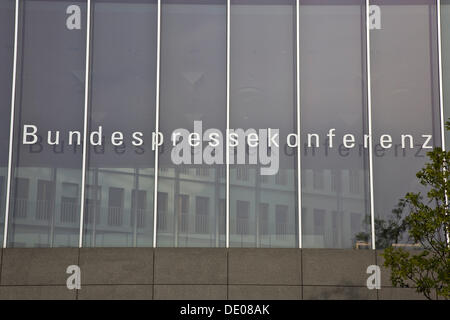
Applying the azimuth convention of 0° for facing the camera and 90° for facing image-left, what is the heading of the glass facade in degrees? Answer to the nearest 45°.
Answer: approximately 0°
